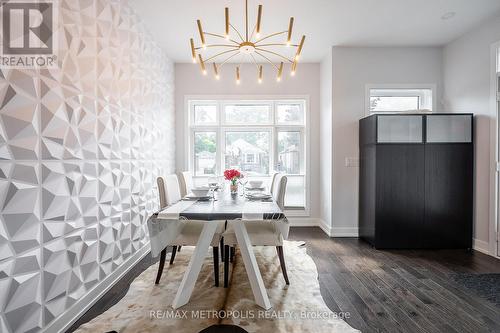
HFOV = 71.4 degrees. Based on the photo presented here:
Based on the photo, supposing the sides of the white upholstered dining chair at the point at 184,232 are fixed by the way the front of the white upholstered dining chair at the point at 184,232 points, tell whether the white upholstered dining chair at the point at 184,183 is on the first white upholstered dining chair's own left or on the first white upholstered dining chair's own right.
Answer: on the first white upholstered dining chair's own left

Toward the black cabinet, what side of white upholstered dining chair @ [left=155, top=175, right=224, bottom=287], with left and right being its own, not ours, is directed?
front

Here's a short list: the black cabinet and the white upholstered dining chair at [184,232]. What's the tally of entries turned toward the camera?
1

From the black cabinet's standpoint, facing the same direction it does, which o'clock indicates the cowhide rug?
The cowhide rug is roughly at 1 o'clock from the black cabinet.

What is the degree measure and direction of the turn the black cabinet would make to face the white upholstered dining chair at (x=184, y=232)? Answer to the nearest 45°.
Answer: approximately 45° to its right

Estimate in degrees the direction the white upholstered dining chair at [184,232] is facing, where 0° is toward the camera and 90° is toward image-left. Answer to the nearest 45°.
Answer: approximately 270°

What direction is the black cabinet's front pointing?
toward the camera
